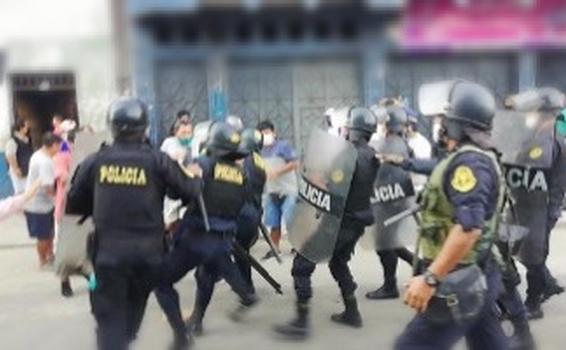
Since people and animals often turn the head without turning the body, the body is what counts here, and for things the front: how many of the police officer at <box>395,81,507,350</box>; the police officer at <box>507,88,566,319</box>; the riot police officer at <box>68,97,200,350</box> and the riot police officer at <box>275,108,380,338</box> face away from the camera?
1

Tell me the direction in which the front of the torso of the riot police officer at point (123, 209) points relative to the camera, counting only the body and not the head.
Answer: away from the camera

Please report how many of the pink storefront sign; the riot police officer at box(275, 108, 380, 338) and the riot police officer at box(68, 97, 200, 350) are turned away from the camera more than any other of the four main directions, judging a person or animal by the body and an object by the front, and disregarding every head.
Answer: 1

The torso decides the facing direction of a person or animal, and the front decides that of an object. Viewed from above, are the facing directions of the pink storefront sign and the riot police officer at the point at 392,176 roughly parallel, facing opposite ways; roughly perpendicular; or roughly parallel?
roughly perpendicular

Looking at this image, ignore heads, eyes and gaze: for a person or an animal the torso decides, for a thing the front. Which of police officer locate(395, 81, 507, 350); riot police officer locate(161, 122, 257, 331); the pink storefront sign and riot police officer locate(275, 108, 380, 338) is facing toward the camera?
the pink storefront sign

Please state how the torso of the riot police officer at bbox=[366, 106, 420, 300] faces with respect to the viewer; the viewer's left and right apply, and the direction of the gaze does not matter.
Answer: facing to the left of the viewer

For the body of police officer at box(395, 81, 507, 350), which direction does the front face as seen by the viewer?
to the viewer's left

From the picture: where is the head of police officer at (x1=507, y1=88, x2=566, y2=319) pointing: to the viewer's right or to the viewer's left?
to the viewer's left

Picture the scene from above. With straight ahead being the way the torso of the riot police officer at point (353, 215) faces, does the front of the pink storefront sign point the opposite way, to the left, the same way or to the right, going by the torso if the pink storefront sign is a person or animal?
to the left

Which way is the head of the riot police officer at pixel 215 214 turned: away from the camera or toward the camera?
away from the camera

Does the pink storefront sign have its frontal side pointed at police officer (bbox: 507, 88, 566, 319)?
yes

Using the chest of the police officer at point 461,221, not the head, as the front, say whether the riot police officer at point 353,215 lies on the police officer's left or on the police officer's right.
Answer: on the police officer's right

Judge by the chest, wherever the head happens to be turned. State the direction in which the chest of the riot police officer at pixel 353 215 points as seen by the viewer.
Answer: to the viewer's left

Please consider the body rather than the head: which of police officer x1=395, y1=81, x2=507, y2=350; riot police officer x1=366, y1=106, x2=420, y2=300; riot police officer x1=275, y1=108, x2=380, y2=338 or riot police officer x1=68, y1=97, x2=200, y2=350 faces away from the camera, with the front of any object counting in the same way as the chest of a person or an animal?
riot police officer x1=68, y1=97, x2=200, y2=350

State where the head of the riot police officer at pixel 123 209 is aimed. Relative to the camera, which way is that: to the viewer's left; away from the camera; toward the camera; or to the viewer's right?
away from the camera

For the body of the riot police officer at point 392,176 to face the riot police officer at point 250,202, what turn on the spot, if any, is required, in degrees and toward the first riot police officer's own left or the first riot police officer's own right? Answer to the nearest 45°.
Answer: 0° — they already face them
